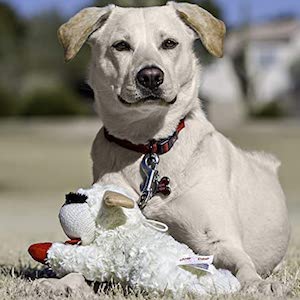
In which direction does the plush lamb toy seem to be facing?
to the viewer's left

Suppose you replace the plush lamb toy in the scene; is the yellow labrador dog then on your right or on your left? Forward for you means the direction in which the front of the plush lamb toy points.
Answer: on your right
